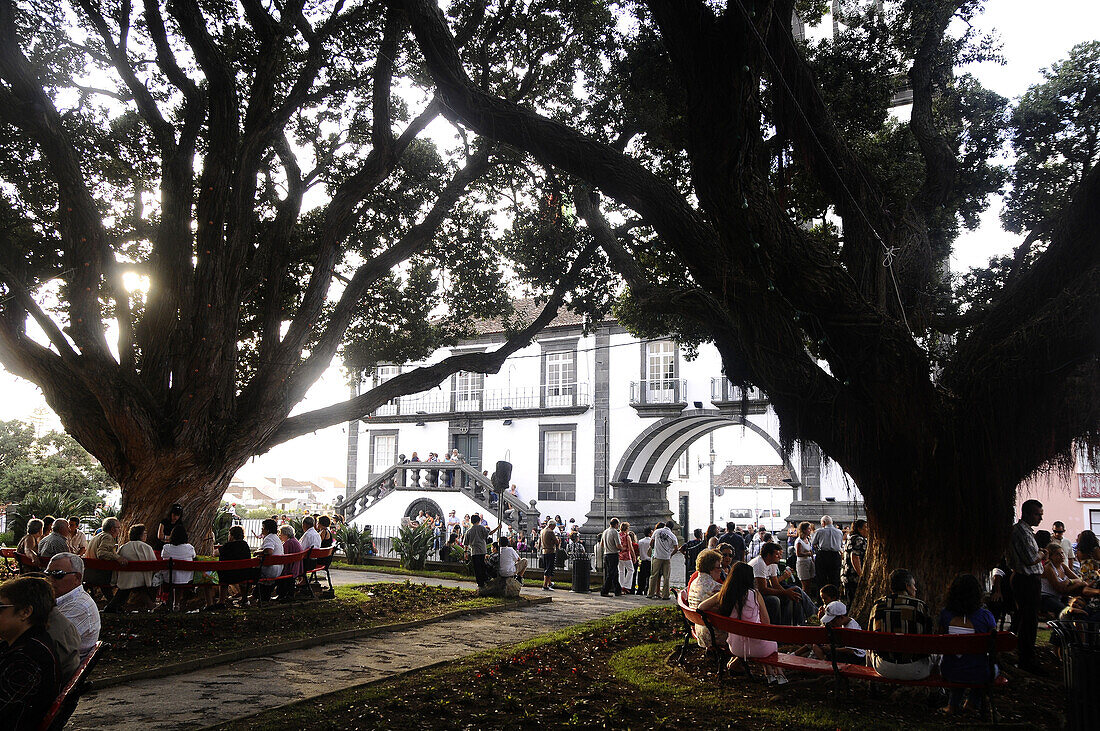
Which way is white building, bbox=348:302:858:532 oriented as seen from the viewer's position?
toward the camera

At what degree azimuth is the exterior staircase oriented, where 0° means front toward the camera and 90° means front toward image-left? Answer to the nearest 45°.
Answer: approximately 0°

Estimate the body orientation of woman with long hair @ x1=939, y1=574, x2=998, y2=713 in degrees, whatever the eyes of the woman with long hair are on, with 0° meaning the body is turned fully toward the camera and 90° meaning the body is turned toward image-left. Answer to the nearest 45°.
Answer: approximately 180°

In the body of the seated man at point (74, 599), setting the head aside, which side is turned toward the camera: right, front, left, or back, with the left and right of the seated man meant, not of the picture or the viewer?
left

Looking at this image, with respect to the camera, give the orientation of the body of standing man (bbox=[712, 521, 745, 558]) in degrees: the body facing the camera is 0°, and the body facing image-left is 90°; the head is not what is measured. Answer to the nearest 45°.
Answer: approximately 180°

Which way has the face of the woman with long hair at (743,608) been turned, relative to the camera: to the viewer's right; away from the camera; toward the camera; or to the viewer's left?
away from the camera

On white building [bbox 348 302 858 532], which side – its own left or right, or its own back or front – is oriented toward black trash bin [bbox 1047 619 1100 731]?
front

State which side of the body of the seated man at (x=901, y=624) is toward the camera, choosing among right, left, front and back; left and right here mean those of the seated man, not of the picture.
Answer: back

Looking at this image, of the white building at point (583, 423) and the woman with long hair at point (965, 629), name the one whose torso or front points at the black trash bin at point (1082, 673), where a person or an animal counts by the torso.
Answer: the white building

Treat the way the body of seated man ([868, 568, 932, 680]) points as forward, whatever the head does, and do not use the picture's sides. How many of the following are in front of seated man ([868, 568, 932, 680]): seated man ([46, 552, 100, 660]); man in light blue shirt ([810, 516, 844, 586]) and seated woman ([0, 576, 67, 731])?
1

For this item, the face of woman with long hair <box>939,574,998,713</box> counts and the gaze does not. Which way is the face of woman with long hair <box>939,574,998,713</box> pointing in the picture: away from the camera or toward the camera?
away from the camera
